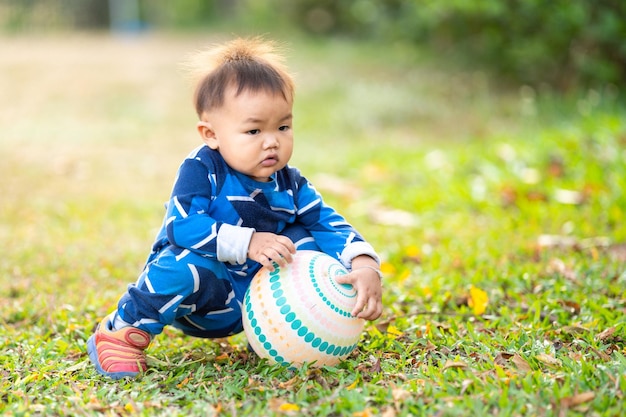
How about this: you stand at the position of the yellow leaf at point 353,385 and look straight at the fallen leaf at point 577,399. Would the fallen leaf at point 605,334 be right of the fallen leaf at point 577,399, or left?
left

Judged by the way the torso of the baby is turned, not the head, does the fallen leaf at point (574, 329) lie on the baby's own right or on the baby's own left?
on the baby's own left

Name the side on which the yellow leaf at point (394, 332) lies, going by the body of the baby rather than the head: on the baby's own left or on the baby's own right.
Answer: on the baby's own left

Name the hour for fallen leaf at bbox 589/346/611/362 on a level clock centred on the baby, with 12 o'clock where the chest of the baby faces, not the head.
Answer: The fallen leaf is roughly at 11 o'clock from the baby.

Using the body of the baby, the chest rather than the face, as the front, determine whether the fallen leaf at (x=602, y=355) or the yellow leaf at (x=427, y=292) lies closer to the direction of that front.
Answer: the fallen leaf

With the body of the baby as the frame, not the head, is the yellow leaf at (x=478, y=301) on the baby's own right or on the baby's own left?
on the baby's own left

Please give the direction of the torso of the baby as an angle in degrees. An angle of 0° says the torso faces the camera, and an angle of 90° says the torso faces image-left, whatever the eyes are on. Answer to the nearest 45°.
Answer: approximately 315°

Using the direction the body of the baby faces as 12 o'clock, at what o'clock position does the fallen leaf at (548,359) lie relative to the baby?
The fallen leaf is roughly at 11 o'clock from the baby.
